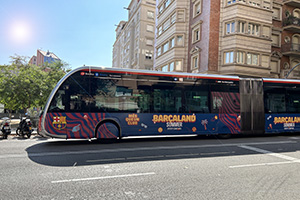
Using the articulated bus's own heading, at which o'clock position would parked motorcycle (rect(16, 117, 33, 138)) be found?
The parked motorcycle is roughly at 12 o'clock from the articulated bus.

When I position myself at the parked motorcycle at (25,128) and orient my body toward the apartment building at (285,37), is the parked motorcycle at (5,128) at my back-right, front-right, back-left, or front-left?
back-left

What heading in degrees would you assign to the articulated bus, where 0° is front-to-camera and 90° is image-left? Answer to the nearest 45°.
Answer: approximately 90°

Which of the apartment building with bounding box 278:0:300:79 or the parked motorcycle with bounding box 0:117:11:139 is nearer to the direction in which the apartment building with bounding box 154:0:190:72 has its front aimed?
the parked motorcycle
